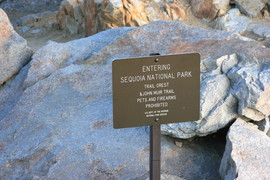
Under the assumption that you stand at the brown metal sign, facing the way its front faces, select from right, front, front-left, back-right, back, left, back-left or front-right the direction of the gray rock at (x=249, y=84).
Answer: back-left

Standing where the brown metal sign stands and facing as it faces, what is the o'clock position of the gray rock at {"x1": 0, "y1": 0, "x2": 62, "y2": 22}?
The gray rock is roughly at 5 o'clock from the brown metal sign.

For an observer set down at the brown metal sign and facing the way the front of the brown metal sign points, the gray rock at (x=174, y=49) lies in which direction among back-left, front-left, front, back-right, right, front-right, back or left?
back

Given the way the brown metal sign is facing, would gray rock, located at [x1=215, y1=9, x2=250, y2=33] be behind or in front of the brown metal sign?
behind

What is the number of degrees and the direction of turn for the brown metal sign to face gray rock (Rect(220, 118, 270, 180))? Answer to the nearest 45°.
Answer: approximately 90° to its left

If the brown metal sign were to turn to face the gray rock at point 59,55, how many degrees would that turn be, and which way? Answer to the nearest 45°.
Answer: approximately 135° to its right

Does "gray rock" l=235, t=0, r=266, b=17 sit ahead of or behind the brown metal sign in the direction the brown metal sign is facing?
behind

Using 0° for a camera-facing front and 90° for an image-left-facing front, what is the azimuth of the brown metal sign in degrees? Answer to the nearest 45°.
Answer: approximately 0°
